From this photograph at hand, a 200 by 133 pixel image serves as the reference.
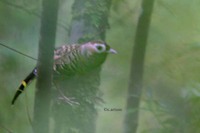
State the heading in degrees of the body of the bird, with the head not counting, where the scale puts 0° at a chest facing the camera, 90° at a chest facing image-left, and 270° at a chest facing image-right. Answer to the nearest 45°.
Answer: approximately 270°
